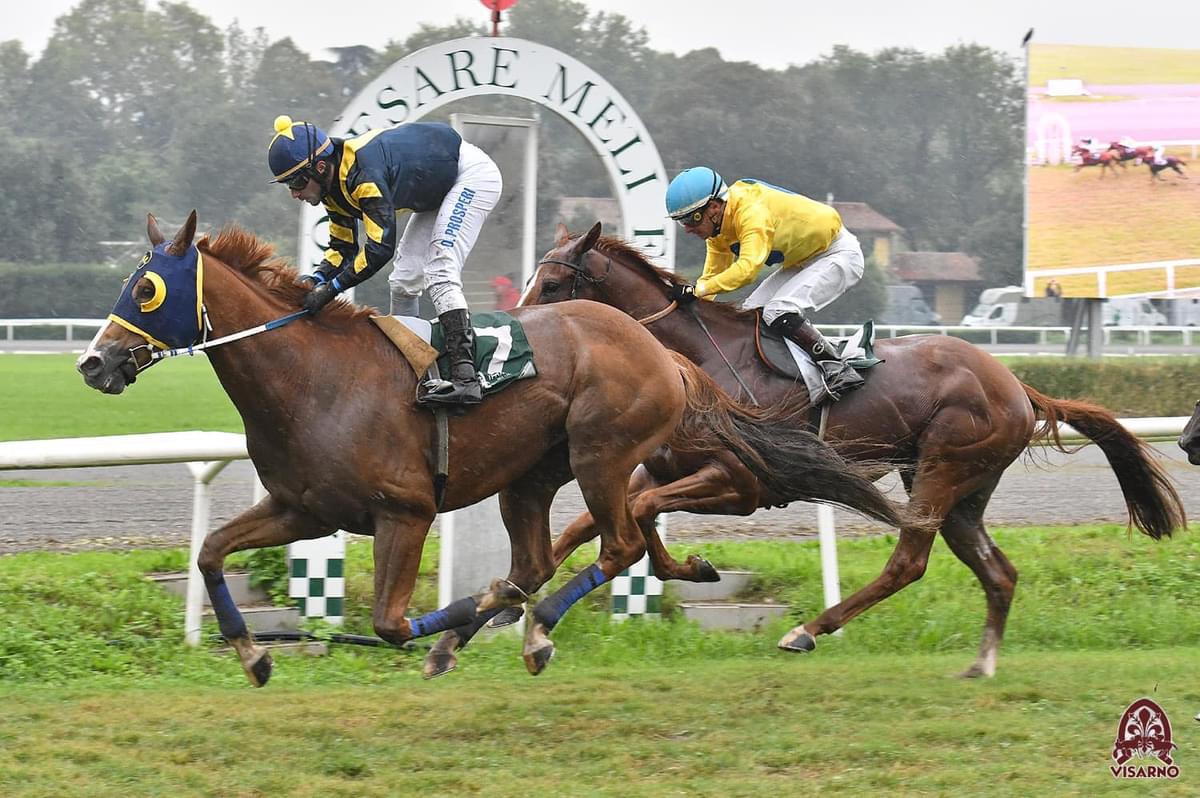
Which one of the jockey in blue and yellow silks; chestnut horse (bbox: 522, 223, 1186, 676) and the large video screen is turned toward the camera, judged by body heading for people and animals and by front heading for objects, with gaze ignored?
the large video screen

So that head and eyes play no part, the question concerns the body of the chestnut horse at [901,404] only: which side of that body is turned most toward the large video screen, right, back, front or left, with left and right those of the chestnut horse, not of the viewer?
right

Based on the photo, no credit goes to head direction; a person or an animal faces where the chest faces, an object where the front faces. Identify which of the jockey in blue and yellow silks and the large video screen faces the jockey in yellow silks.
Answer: the large video screen

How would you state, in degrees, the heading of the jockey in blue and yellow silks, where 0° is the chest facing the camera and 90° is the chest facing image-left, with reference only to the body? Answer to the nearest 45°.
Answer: approximately 90°

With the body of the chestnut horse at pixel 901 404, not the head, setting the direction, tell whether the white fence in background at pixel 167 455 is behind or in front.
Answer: in front

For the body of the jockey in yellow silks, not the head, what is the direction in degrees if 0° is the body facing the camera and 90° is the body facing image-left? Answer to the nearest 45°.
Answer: approximately 90°

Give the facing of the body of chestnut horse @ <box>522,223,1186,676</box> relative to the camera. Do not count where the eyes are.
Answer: to the viewer's left

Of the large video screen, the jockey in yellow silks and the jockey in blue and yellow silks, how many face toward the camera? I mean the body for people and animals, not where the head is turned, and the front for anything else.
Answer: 1

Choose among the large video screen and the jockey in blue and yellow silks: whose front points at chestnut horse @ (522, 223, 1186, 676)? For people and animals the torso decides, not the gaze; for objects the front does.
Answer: the large video screen

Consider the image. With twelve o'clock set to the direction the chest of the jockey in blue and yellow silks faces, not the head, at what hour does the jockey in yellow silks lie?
The jockey in yellow silks is roughly at 5 o'clock from the jockey in blue and yellow silks.
